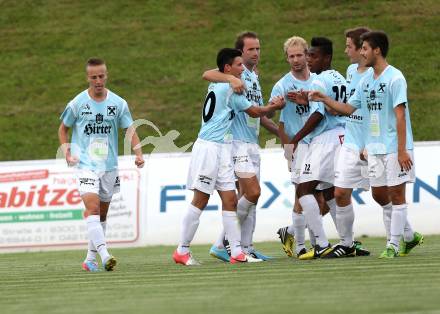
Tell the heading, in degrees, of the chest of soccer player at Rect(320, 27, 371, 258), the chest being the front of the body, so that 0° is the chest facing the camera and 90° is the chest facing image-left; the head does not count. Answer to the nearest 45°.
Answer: approximately 45°

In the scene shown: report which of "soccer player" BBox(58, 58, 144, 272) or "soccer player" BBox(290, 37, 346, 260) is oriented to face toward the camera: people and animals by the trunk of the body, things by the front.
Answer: "soccer player" BBox(58, 58, 144, 272)

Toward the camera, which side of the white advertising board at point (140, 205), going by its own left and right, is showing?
front

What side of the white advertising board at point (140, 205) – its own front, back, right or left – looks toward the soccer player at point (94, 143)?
front

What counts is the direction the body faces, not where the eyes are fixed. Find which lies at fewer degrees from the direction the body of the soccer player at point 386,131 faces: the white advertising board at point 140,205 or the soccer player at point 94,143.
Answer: the soccer player

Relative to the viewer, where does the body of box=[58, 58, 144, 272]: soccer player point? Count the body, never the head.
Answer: toward the camera

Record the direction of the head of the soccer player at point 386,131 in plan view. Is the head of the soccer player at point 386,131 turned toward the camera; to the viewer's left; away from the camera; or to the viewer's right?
to the viewer's left

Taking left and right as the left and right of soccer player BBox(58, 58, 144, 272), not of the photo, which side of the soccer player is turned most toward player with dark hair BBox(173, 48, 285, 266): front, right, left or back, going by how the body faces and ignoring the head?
left

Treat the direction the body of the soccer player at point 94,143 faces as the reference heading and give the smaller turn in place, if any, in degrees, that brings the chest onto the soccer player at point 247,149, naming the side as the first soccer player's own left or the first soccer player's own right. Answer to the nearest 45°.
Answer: approximately 90° to the first soccer player's own left

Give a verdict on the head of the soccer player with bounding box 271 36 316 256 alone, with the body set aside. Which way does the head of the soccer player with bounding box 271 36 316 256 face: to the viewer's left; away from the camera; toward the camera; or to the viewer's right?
toward the camera

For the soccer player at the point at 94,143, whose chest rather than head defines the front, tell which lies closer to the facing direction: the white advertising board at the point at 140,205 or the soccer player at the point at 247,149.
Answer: the soccer player

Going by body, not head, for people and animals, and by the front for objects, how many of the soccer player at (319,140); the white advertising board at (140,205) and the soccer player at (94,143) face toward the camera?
2

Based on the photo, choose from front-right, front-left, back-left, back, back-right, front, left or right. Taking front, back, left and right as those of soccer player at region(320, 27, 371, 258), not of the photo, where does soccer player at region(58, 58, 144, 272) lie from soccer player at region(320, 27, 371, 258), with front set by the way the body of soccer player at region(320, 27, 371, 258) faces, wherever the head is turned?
front-right

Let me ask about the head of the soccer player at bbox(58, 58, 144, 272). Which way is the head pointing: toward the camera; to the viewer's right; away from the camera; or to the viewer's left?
toward the camera

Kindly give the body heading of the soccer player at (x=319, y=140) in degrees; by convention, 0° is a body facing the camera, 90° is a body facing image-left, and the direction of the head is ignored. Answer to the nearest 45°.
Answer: approximately 90°
